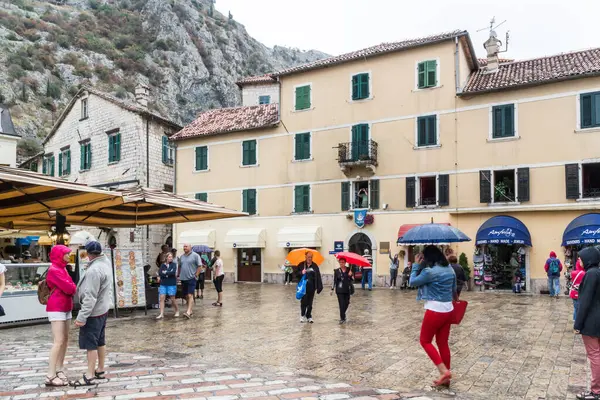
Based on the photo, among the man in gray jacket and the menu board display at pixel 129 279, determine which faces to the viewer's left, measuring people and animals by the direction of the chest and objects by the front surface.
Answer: the man in gray jacket

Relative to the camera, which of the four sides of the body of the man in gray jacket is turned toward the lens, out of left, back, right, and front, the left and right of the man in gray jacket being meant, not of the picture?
left

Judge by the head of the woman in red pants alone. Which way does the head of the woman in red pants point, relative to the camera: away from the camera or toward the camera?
away from the camera

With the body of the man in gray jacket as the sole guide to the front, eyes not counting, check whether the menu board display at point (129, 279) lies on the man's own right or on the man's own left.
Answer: on the man's own right
